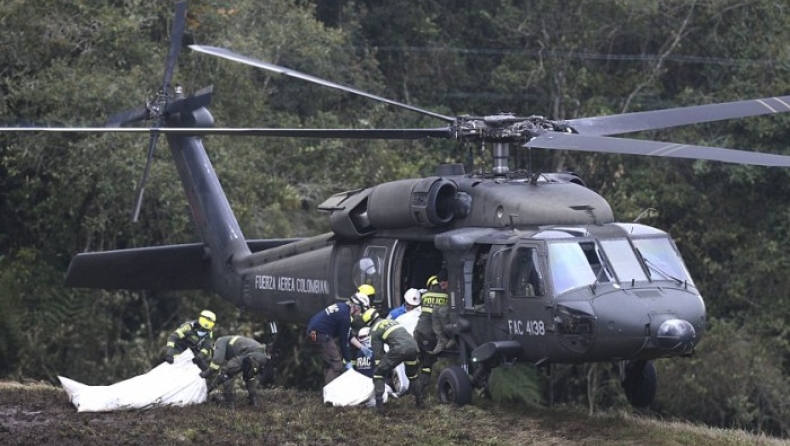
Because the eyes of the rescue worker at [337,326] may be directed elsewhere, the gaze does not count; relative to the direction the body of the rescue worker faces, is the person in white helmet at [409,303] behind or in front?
in front

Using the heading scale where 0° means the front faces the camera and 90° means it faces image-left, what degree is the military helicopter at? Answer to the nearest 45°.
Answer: approximately 315°

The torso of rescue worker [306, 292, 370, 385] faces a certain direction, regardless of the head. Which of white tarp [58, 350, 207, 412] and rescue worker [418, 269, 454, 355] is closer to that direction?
the rescue worker

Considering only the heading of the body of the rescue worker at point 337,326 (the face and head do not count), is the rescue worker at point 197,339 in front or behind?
behind

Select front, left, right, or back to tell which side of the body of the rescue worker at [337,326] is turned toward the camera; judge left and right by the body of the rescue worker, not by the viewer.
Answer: right
